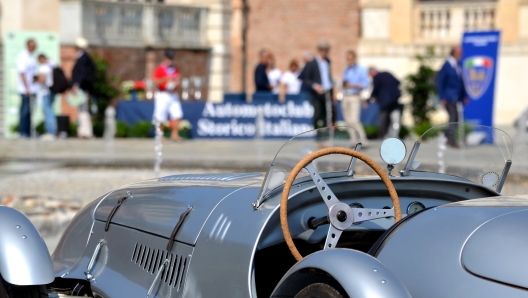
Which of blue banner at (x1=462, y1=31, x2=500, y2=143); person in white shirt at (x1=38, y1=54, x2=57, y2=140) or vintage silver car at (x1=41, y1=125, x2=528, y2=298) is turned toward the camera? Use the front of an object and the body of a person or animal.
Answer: the blue banner

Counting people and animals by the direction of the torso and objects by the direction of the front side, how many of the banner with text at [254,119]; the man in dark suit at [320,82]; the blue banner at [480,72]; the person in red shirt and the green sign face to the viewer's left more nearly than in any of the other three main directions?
0

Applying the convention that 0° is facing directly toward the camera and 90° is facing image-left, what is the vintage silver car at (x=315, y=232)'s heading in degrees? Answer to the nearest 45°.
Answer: approximately 135°

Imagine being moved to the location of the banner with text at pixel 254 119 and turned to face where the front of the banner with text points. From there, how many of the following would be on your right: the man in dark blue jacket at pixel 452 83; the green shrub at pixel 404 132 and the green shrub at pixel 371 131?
0

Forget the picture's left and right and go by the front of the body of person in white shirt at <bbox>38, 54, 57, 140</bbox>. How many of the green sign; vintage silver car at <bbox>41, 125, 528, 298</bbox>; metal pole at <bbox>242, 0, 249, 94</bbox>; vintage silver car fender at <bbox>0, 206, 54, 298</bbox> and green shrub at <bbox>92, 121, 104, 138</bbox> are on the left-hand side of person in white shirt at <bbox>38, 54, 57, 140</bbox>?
2

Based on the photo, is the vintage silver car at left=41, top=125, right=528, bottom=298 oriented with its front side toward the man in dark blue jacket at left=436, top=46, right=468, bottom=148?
no

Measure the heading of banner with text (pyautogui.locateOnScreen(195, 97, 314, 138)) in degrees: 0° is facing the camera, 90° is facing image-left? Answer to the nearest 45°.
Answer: approximately 0°

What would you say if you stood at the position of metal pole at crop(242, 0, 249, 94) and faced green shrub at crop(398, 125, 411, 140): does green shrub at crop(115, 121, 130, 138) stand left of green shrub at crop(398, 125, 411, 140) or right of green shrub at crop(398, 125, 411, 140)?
right

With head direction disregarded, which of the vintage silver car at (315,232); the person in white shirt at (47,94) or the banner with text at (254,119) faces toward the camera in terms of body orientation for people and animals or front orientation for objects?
the banner with text

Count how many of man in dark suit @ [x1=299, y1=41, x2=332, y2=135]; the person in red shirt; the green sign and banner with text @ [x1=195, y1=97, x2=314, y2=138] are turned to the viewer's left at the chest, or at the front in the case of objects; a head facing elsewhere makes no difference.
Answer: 0

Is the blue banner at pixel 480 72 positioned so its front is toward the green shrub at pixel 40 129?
no

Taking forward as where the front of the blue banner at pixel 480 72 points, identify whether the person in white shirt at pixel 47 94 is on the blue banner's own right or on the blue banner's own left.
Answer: on the blue banner's own right

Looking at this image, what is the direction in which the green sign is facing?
toward the camera

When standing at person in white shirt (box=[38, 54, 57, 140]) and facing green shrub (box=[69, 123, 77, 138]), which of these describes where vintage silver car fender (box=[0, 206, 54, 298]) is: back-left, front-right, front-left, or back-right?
back-right

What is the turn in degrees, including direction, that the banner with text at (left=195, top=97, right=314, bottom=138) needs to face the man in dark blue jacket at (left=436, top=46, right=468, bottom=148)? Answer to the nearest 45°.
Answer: approximately 45° to its left

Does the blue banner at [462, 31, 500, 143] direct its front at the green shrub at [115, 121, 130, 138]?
no

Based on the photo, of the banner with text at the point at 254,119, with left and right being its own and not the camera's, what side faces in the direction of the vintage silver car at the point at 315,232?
front

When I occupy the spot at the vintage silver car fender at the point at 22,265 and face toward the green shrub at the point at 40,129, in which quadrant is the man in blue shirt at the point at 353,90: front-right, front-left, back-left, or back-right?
front-right

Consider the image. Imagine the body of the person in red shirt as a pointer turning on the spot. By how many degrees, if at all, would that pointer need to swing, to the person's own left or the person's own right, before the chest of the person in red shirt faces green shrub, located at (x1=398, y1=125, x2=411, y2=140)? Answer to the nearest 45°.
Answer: approximately 45° to the person's own left
